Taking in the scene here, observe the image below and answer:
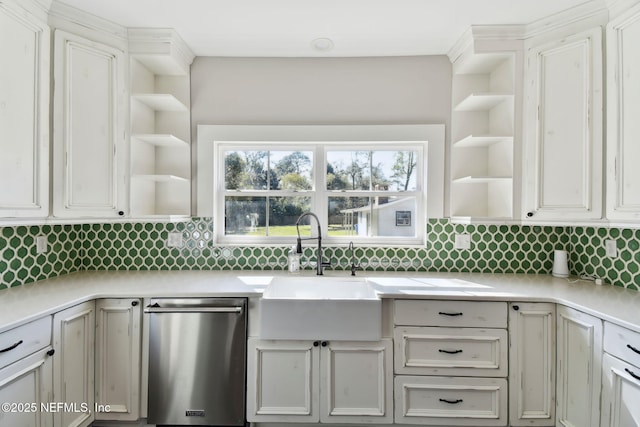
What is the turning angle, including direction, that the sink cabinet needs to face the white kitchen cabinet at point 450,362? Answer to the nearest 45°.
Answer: approximately 90° to its left

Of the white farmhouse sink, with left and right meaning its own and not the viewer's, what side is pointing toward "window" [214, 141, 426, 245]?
back

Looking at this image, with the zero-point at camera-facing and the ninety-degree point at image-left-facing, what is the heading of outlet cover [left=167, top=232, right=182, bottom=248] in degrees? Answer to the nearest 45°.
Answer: approximately 0°

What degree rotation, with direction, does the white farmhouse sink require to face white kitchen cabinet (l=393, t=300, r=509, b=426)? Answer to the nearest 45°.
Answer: approximately 90° to its left
